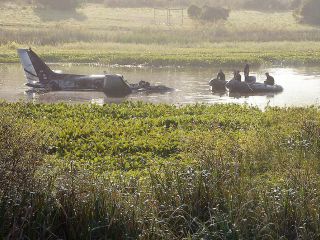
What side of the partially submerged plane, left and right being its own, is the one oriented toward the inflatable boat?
front

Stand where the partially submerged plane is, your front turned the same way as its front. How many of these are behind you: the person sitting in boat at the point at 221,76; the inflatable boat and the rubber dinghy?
0

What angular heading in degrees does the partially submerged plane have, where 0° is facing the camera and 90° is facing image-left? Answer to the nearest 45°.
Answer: approximately 270°

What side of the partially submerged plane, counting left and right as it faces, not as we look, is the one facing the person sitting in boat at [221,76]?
front

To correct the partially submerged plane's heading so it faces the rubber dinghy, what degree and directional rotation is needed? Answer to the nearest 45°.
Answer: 0° — it already faces it
